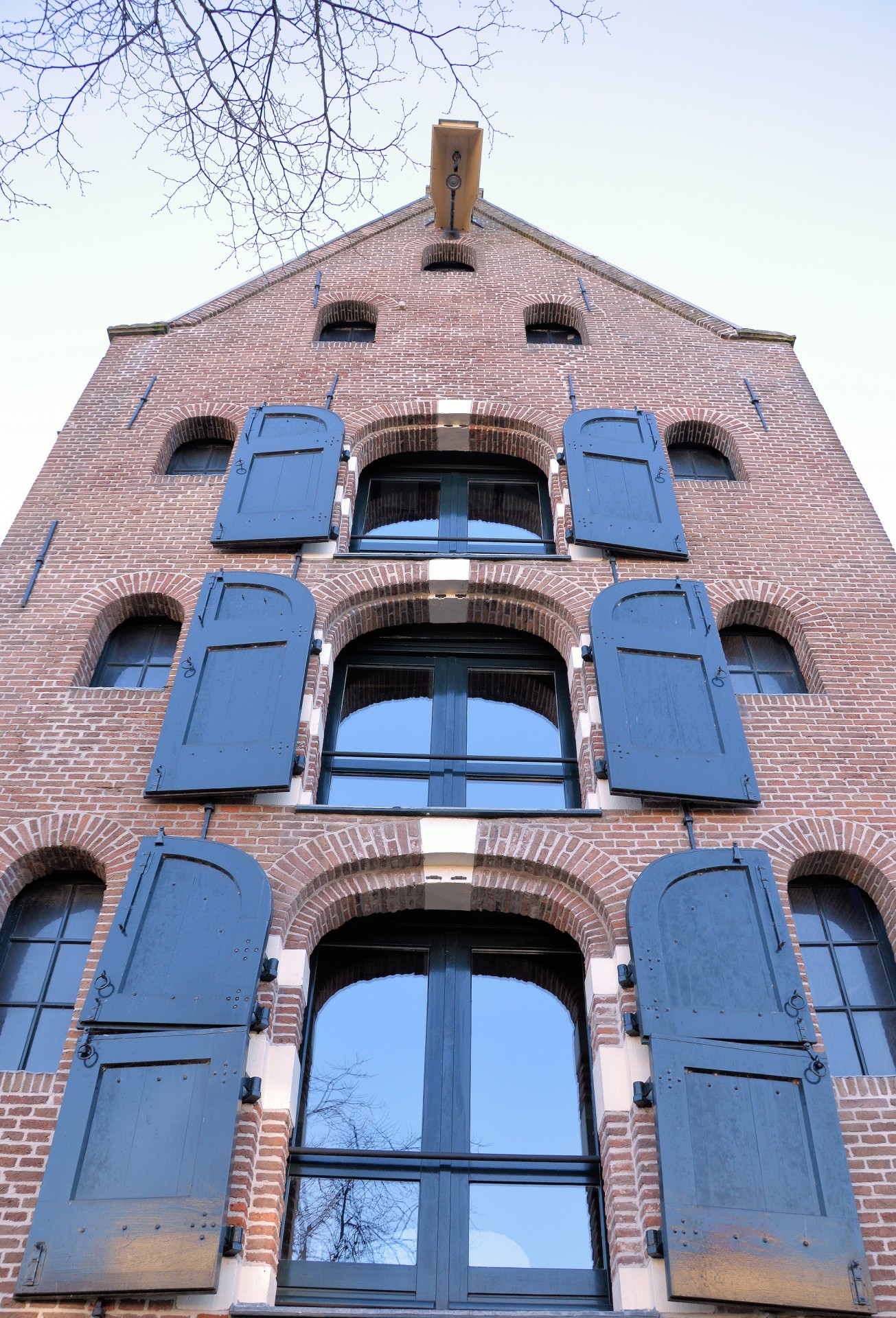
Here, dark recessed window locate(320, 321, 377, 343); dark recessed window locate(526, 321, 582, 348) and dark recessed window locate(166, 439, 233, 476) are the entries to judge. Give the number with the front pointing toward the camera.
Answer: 3

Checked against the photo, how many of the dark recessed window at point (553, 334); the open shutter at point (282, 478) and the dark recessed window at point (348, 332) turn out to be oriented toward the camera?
3

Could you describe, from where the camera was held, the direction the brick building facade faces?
facing the viewer

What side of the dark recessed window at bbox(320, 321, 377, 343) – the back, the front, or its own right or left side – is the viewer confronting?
front

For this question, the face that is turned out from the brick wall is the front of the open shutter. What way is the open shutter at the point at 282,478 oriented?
toward the camera

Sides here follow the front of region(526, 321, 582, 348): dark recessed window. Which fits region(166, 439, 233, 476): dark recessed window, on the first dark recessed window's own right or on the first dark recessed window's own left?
on the first dark recessed window's own right

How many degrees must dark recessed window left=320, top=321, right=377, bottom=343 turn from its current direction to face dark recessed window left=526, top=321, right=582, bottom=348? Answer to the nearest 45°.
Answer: approximately 90° to its left
